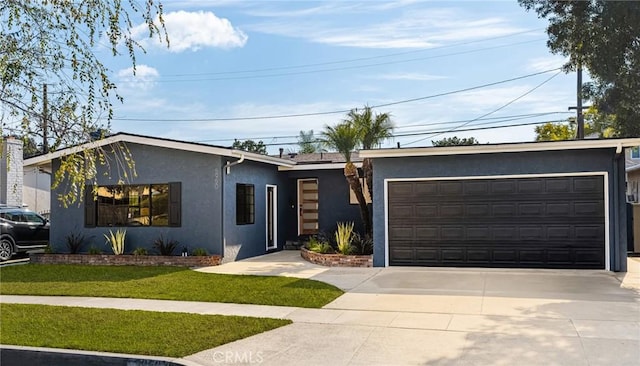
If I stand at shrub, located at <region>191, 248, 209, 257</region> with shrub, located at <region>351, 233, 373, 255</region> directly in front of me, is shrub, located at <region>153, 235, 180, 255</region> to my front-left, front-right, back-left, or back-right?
back-left

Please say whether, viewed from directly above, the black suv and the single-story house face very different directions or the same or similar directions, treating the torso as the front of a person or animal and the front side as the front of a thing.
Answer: very different directions

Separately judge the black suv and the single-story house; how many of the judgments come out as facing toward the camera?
1

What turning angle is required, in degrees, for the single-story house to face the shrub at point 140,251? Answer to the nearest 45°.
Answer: approximately 90° to its right

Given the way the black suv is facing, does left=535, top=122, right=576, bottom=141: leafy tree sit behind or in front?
in front

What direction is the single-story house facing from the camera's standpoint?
toward the camera

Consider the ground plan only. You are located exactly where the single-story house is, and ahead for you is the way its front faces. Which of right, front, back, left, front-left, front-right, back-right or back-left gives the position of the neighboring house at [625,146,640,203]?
back-left
